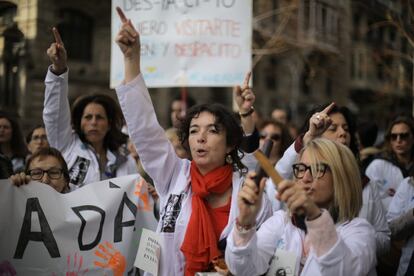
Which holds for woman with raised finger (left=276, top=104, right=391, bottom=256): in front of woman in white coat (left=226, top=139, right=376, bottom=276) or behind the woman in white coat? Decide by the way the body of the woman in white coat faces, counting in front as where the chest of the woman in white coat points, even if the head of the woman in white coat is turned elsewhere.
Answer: behind

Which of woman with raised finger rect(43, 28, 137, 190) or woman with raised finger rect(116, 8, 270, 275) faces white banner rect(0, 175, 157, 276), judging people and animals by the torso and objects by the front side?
woman with raised finger rect(43, 28, 137, 190)

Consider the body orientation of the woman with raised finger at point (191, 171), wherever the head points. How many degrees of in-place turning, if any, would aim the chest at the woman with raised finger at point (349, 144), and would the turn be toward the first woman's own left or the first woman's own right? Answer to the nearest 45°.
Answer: approximately 135° to the first woman's own left

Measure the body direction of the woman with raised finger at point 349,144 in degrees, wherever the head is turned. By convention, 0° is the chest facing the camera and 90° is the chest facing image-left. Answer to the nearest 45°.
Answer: approximately 0°

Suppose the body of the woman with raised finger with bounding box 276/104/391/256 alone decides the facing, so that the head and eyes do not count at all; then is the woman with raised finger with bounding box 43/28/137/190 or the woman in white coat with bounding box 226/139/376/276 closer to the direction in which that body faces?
the woman in white coat

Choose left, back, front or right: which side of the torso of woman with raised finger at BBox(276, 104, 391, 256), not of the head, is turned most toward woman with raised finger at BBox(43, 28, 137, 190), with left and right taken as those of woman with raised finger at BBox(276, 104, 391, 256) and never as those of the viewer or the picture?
right

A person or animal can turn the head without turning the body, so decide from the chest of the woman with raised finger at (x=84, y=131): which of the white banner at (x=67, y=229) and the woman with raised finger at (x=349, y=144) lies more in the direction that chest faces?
the white banner

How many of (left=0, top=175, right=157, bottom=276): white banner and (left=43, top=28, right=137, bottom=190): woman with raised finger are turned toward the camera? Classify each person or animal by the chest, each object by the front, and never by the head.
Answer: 2
